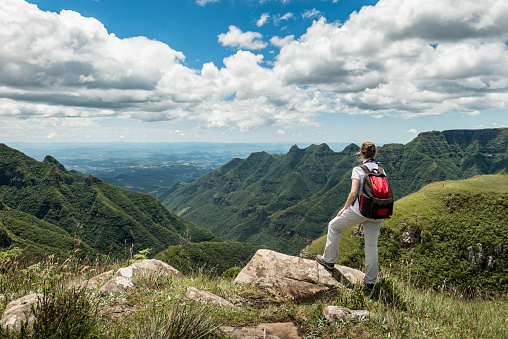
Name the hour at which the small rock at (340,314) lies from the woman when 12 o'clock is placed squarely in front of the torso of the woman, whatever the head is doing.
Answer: The small rock is roughly at 8 o'clock from the woman.

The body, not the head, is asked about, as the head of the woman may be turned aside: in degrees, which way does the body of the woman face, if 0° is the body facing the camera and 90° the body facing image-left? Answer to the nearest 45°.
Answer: approximately 135°

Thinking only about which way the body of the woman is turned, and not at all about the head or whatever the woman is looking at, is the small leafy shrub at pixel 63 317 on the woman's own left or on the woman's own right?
on the woman's own left

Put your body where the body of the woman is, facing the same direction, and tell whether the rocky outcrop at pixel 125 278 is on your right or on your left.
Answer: on your left

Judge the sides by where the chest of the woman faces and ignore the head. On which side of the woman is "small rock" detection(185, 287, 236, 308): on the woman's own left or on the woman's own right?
on the woman's own left

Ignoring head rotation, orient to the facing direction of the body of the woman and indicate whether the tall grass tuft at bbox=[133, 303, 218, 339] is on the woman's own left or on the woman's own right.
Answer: on the woman's own left

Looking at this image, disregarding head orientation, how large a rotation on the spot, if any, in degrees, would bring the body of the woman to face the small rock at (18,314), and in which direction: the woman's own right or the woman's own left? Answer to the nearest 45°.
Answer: approximately 90° to the woman's own left
